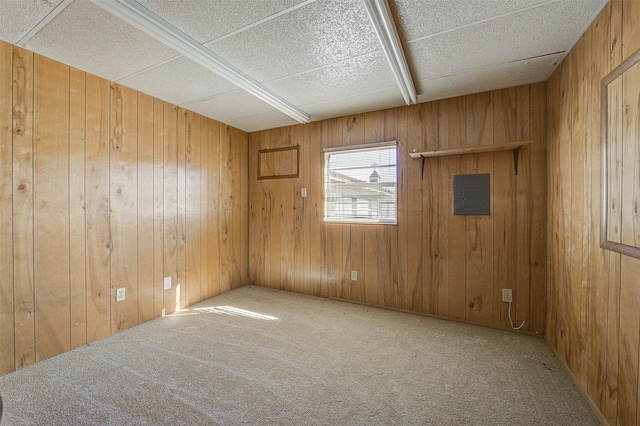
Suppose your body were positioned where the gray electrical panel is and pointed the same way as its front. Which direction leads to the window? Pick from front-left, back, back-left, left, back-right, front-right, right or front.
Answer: right

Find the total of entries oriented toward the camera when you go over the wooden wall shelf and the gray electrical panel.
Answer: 2

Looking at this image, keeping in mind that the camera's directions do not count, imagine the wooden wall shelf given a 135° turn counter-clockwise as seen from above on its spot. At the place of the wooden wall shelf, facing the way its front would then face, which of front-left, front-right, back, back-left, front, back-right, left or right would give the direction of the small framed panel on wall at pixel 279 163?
back-left

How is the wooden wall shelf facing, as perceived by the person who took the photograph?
facing the viewer

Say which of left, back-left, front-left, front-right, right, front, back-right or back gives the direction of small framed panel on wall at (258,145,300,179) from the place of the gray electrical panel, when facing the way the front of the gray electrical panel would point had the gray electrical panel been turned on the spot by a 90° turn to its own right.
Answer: front

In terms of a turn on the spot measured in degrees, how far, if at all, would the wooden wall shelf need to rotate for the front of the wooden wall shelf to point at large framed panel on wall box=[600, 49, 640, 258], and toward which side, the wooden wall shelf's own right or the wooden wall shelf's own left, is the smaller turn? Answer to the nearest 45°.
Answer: approximately 45° to the wooden wall shelf's own left

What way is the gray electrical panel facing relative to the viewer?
toward the camera
